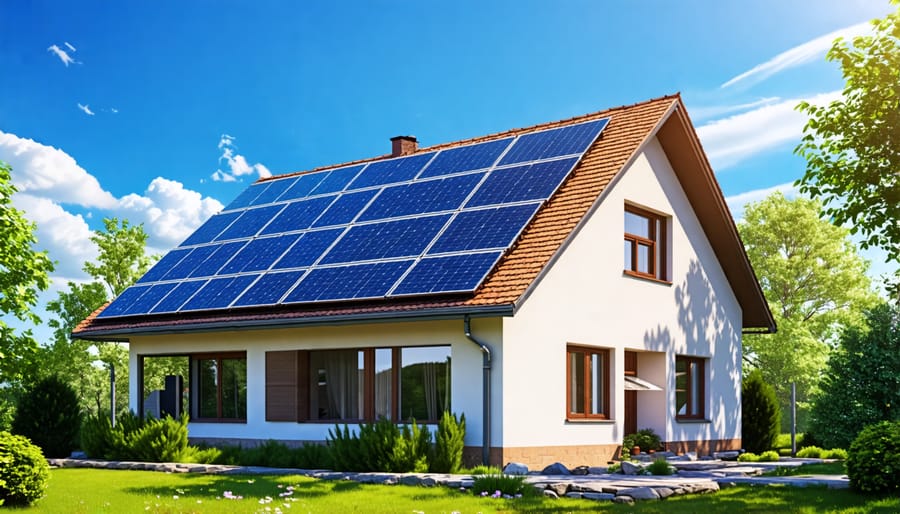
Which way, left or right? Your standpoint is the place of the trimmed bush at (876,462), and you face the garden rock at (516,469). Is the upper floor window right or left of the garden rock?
right

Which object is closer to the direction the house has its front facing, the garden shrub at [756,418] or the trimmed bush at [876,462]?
the trimmed bush
